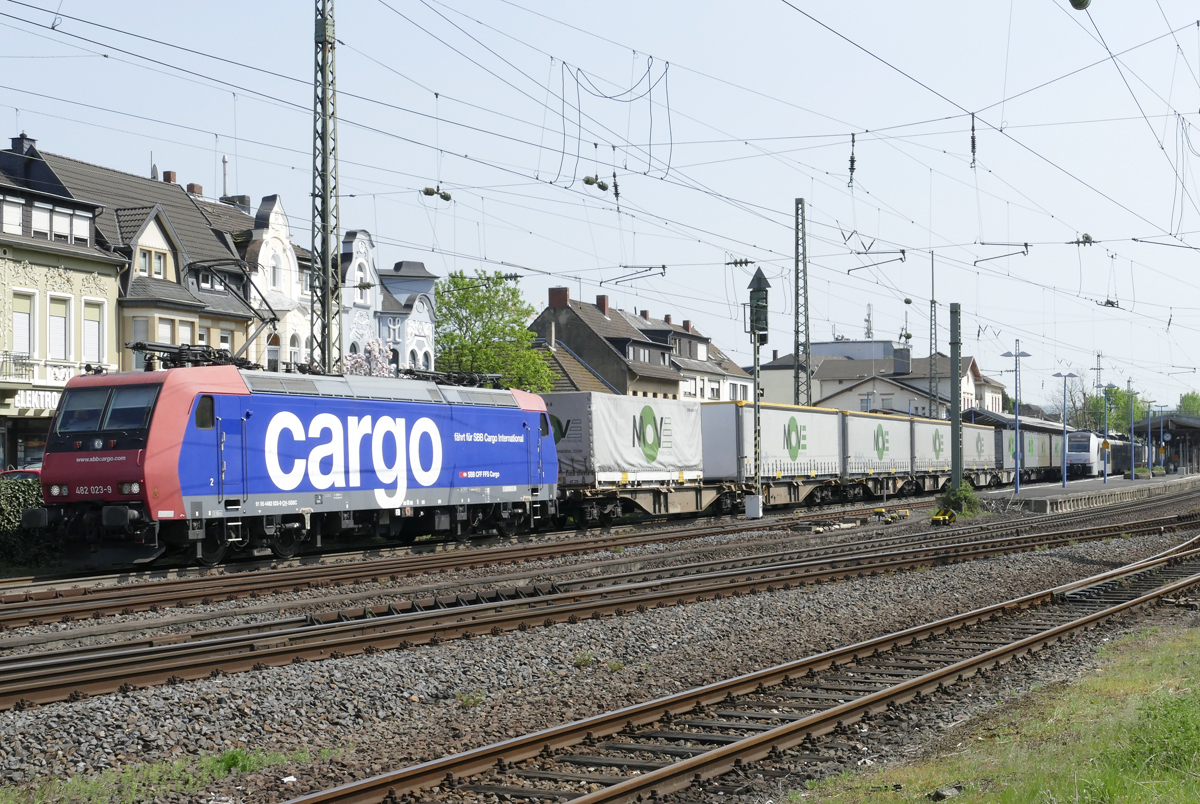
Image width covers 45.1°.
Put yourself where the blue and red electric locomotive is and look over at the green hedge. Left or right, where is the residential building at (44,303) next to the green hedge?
right

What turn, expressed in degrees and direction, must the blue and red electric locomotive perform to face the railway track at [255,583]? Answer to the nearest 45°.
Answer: approximately 45° to its left

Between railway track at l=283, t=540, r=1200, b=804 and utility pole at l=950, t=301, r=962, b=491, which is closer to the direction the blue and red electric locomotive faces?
the railway track

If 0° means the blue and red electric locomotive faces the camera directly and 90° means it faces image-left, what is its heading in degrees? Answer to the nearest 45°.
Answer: approximately 45°

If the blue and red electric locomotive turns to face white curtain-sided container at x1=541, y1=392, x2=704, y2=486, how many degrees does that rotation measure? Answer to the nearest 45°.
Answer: approximately 180°

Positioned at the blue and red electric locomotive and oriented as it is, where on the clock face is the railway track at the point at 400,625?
The railway track is roughly at 10 o'clock from the blue and red electric locomotive.

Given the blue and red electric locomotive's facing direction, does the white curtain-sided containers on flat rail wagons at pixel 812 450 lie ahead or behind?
behind

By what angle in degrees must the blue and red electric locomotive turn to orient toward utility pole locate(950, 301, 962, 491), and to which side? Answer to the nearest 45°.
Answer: approximately 180°
